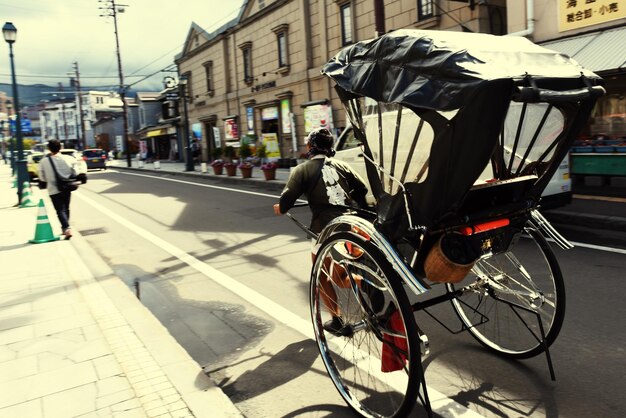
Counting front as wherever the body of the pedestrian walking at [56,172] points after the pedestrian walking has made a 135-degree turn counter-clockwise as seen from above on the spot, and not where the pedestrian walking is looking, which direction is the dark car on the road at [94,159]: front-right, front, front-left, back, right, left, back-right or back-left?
back-right

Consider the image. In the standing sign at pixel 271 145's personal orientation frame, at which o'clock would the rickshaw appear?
The rickshaw is roughly at 12 o'clock from the standing sign.

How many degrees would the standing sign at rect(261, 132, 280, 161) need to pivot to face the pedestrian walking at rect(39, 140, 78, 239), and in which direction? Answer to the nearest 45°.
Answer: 0° — it already faces them

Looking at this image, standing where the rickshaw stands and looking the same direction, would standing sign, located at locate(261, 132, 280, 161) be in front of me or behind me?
in front

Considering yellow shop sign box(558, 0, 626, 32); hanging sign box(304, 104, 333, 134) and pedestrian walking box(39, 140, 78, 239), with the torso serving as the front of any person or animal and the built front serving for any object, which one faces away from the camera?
the pedestrian walking

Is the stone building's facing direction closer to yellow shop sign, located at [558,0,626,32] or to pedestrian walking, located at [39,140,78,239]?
the pedestrian walking

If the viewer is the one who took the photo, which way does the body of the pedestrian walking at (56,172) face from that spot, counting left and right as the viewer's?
facing away from the viewer

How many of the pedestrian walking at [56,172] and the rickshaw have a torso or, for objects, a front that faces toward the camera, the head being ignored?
0

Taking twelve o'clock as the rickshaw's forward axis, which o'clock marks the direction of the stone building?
The stone building is roughly at 1 o'clock from the rickshaw.

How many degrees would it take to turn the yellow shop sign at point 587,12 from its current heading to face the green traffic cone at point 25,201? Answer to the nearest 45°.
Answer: approximately 45° to its right

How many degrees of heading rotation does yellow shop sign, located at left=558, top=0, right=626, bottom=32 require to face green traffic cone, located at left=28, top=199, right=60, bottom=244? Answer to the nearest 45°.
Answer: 0° — it already faces it

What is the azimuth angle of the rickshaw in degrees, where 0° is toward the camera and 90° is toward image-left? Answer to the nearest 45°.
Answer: approximately 135°

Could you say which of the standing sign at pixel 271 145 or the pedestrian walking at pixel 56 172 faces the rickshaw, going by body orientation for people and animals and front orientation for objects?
the standing sign

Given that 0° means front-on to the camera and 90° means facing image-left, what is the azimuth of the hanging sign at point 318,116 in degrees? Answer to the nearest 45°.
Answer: approximately 0°
